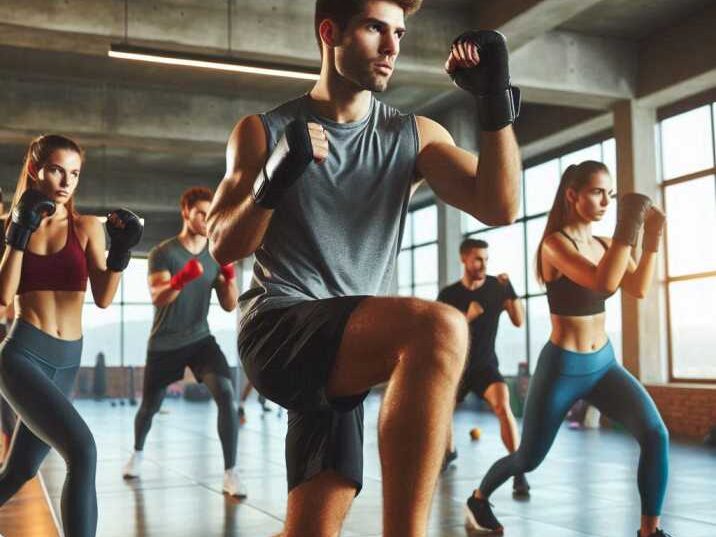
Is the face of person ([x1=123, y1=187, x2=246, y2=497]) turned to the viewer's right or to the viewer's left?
to the viewer's right

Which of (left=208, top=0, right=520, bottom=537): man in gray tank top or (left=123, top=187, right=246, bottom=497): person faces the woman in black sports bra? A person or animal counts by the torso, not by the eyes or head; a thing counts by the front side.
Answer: (left=123, top=187, right=246, bottom=497): person

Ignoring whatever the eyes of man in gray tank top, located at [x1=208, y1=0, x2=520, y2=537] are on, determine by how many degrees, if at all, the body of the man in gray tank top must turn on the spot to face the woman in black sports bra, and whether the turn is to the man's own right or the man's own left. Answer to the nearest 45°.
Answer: approximately 90° to the man's own left

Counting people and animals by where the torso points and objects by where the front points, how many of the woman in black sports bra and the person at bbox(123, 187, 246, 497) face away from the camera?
0

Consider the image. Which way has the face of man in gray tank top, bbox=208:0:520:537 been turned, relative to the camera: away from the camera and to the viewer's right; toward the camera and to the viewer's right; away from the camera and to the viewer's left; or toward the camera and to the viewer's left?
toward the camera and to the viewer's right

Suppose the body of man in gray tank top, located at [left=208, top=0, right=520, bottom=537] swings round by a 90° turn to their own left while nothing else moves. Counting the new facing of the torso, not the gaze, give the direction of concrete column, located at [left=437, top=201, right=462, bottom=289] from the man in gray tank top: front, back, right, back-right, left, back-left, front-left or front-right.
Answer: front-left

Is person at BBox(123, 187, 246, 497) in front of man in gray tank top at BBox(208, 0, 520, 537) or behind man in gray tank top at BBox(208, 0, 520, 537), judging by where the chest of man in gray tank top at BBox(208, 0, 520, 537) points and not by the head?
behind

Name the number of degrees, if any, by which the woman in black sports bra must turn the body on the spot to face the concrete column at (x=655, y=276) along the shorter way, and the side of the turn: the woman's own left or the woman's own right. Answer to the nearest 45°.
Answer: approximately 135° to the woman's own left

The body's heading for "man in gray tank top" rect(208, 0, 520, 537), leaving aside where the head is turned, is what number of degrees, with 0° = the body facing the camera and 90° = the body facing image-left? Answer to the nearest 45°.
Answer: approximately 315°
